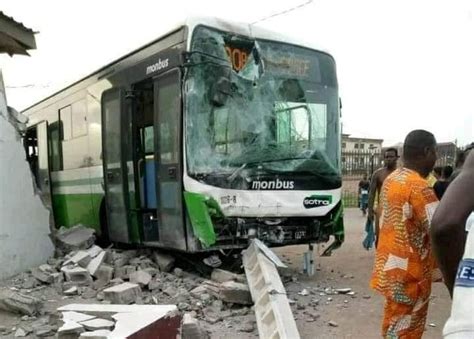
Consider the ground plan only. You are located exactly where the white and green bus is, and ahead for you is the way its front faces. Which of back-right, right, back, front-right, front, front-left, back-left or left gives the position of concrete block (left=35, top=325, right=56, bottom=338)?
right

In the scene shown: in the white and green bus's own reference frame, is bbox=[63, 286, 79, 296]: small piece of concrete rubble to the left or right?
on its right

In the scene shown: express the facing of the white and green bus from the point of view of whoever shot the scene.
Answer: facing the viewer and to the right of the viewer
